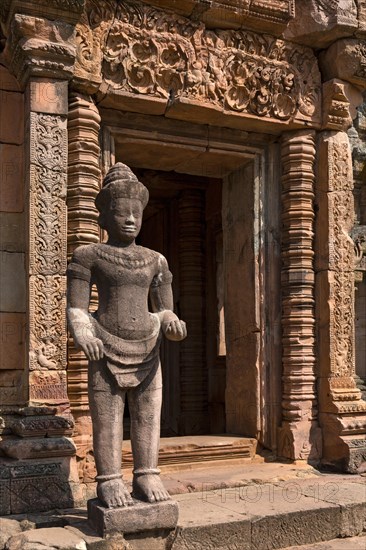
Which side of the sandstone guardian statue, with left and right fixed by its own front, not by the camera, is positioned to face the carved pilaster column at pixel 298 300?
left

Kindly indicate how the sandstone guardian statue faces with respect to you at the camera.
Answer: facing the viewer and to the right of the viewer

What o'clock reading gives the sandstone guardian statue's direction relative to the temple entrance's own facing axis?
The sandstone guardian statue is roughly at 2 o'clock from the temple entrance.

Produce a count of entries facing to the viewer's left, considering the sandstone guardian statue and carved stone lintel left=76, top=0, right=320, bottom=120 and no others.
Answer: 0

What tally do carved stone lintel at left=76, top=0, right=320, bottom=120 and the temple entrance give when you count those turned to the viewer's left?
0

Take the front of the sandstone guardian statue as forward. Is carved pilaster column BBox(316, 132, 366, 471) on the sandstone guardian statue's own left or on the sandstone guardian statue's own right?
on the sandstone guardian statue's own left
